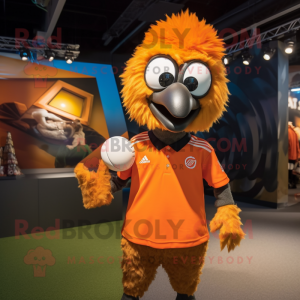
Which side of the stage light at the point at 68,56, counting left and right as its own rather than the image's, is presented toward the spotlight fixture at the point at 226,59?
left

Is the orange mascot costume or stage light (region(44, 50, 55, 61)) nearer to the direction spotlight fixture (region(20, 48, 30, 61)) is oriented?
the orange mascot costume

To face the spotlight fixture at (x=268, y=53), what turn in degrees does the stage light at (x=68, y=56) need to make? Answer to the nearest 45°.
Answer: approximately 45° to its left

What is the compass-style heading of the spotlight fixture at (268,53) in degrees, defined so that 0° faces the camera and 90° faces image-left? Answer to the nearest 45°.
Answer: approximately 45°

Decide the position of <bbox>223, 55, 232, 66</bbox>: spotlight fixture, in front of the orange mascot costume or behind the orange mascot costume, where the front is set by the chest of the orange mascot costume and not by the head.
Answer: behind

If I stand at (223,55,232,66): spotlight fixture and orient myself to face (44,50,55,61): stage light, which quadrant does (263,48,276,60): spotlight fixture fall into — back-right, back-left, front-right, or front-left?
back-left

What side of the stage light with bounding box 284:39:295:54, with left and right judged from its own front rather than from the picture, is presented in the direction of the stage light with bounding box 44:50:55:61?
right

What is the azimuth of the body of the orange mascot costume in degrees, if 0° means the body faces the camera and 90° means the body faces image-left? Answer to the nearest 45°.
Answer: approximately 0°
